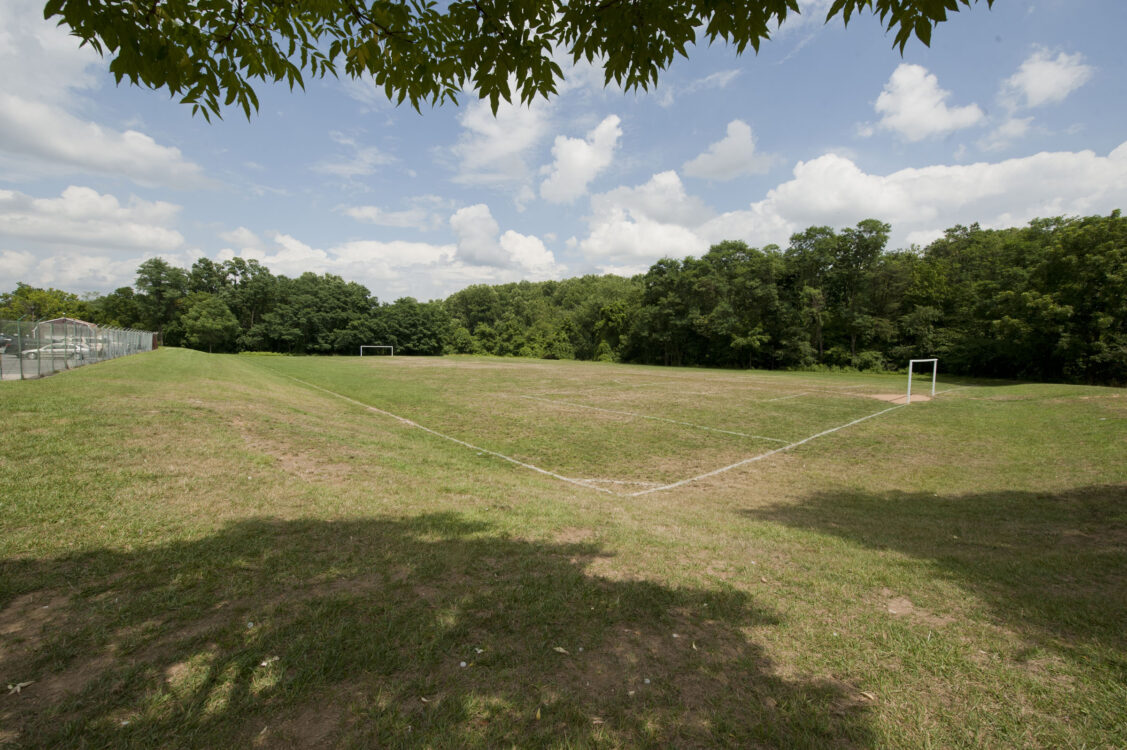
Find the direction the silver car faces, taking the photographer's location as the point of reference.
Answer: facing to the left of the viewer
